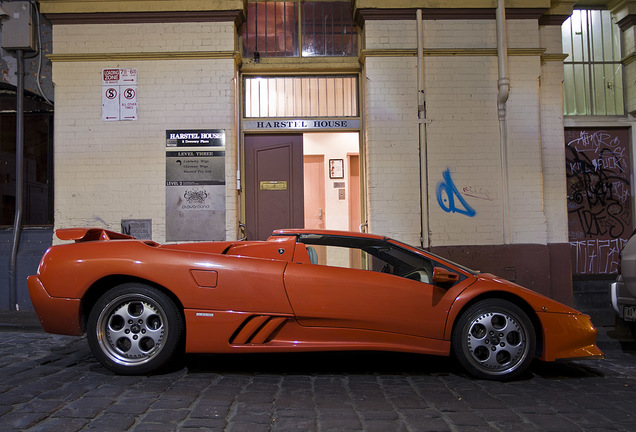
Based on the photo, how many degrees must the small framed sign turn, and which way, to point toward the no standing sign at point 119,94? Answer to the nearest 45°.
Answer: approximately 45° to its right

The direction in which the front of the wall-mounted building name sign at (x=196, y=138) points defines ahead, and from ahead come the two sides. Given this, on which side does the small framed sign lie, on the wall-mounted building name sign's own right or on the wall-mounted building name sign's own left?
on the wall-mounted building name sign's own left

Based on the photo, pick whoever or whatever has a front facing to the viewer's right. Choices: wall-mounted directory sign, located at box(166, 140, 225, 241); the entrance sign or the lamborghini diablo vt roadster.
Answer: the lamborghini diablo vt roadster

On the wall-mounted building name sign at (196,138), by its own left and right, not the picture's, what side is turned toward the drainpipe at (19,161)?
right

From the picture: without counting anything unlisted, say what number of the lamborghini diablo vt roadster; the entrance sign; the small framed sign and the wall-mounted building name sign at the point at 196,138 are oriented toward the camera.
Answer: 3

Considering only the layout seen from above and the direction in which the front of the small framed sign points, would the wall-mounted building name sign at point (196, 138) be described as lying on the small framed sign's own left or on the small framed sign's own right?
on the small framed sign's own right

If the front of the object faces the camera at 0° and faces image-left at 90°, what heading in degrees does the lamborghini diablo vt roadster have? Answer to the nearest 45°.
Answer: approximately 270°

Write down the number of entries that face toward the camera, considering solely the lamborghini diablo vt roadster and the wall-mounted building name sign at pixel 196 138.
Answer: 1

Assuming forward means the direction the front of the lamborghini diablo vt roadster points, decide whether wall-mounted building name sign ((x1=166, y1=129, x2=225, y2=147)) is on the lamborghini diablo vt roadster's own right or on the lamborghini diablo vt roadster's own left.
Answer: on the lamborghini diablo vt roadster's own left

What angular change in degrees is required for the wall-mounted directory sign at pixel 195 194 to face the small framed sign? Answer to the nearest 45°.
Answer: approximately 90° to its left
